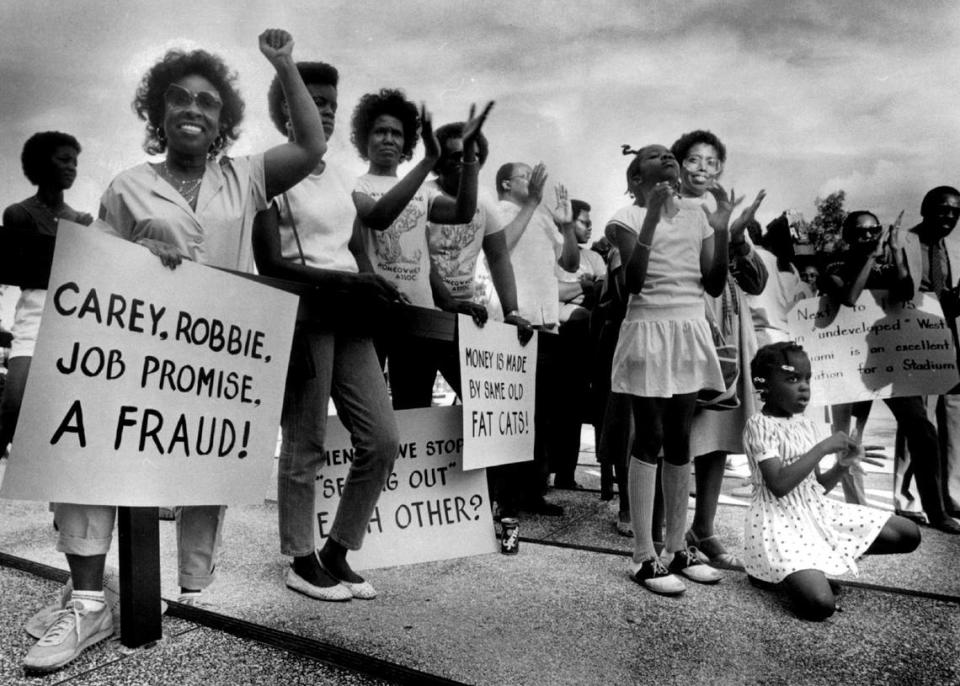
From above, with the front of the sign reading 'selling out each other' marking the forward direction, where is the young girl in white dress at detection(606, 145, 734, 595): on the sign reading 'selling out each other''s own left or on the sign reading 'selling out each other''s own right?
on the sign reading 'selling out each other''s own left

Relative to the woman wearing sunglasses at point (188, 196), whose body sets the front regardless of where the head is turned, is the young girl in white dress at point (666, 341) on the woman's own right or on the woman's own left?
on the woman's own left

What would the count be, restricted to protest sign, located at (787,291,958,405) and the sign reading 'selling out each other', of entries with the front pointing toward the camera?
2

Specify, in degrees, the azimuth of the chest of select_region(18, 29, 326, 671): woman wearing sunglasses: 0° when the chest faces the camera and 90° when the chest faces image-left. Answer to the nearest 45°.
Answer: approximately 0°

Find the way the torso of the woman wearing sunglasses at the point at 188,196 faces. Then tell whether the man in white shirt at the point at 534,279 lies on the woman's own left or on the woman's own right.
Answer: on the woman's own left

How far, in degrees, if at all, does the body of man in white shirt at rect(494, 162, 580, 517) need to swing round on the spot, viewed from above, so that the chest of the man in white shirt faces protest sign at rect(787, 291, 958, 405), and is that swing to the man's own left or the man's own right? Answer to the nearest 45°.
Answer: approximately 45° to the man's own left

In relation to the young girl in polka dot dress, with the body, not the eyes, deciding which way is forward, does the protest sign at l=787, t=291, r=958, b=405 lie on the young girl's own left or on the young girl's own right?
on the young girl's own left

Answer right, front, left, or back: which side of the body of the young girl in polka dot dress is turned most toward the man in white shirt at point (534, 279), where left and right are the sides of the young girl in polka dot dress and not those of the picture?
back

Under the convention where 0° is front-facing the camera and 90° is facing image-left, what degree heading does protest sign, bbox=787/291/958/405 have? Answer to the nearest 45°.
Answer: approximately 0°
